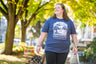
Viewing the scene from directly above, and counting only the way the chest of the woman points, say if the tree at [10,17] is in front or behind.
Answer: behind

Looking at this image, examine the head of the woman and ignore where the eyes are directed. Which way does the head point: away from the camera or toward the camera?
toward the camera

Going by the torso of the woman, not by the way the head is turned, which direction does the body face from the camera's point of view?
toward the camera
